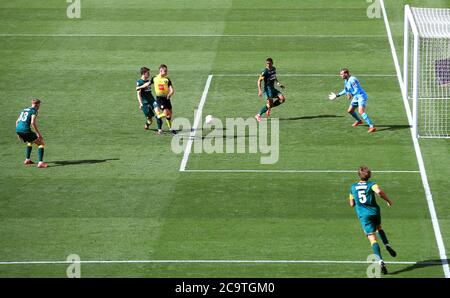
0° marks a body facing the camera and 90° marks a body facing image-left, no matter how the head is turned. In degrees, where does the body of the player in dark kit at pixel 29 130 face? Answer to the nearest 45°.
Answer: approximately 225°

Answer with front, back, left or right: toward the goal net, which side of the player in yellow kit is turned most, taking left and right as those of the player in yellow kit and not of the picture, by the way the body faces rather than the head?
left

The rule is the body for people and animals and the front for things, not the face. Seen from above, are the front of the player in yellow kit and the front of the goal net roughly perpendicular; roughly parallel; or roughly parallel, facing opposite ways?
roughly perpendicular

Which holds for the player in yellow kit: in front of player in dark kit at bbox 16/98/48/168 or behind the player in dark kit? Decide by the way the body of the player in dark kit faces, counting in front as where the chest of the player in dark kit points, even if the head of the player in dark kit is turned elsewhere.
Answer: in front

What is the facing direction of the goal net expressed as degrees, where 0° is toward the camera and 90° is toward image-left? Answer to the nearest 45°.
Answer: approximately 90°

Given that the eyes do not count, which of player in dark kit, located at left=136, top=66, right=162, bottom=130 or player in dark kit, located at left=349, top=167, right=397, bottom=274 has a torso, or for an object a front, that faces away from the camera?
player in dark kit, located at left=349, top=167, right=397, bottom=274

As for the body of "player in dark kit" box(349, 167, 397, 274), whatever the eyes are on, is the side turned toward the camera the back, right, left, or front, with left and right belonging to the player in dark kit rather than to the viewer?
back

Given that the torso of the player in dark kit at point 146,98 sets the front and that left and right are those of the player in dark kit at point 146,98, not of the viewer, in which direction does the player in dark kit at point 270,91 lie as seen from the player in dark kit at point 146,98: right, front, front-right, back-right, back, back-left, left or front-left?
front-left

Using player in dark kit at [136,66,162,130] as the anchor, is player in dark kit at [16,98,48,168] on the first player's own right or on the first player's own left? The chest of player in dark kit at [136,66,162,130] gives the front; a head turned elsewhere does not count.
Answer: on the first player's own right

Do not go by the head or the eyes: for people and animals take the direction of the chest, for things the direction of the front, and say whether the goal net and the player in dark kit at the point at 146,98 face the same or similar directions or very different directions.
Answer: very different directions
